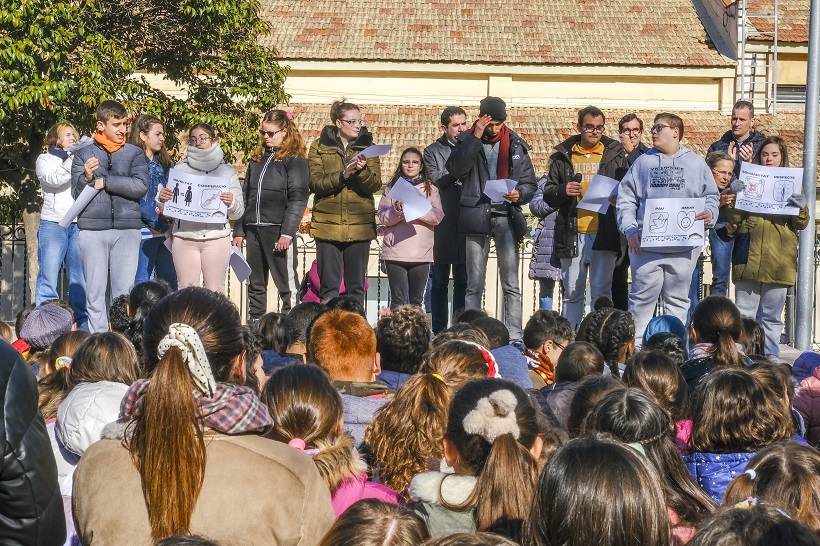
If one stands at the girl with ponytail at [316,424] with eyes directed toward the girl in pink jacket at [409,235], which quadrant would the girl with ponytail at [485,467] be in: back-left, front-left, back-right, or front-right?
back-right

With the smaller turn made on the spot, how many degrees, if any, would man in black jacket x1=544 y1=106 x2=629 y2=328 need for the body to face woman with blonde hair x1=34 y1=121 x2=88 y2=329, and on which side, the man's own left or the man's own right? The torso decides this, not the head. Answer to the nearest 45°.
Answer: approximately 90° to the man's own right

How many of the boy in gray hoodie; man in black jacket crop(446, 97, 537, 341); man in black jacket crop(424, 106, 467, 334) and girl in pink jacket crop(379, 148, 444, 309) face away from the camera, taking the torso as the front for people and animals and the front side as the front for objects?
0

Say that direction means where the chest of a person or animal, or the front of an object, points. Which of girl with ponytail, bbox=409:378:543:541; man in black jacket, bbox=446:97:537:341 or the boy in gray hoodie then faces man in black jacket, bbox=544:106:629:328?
the girl with ponytail

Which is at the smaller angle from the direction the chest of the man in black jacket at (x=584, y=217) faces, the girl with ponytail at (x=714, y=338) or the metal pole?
the girl with ponytail

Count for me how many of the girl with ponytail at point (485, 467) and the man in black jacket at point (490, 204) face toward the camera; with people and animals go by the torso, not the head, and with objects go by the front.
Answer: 1

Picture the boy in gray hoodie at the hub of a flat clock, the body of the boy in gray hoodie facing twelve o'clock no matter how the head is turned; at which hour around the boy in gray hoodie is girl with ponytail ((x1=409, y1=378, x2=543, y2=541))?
The girl with ponytail is roughly at 12 o'clock from the boy in gray hoodie.

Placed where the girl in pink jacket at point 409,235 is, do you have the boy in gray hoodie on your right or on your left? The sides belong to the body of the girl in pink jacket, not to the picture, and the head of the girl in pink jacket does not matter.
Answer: on your left

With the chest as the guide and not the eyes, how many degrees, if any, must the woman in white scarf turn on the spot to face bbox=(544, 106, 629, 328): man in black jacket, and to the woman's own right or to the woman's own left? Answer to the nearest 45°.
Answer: approximately 90° to the woman's own left

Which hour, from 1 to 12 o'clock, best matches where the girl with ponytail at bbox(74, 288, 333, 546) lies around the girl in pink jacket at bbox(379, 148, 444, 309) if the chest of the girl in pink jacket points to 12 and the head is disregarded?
The girl with ponytail is roughly at 12 o'clock from the girl in pink jacket.

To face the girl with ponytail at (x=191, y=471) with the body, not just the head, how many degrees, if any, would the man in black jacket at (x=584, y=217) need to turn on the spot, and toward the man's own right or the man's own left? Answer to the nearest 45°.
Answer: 0° — they already face them

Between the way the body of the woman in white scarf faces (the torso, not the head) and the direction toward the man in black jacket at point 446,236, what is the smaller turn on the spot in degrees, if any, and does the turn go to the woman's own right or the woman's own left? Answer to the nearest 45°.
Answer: approximately 90° to the woman's own left

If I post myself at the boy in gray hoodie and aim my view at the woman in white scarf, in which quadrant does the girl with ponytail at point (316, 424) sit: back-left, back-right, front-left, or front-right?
front-left

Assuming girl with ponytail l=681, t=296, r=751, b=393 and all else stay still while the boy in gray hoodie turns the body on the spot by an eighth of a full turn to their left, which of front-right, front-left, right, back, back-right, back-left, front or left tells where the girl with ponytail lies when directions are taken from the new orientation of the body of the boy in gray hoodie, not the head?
front-right

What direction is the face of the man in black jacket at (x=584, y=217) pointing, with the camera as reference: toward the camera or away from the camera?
toward the camera

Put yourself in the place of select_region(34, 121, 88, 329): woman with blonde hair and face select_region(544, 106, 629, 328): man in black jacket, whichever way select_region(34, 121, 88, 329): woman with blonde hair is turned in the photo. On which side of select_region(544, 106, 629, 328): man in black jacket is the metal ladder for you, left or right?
left

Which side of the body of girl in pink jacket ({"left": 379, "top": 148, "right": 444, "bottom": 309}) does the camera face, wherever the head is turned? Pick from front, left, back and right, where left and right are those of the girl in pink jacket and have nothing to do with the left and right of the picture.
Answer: front
